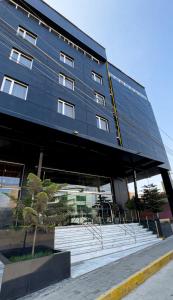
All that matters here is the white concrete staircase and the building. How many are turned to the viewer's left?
0

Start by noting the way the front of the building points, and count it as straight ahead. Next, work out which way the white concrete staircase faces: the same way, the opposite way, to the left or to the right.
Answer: the same way

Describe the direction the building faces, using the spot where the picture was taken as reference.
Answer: facing the viewer and to the right of the viewer

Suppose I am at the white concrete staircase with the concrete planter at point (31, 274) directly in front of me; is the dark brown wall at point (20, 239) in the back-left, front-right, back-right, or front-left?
front-right

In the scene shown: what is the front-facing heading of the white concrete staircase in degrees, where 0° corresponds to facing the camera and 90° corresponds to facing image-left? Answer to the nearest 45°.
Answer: approximately 315°

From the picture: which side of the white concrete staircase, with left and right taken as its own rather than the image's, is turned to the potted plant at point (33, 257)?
right
